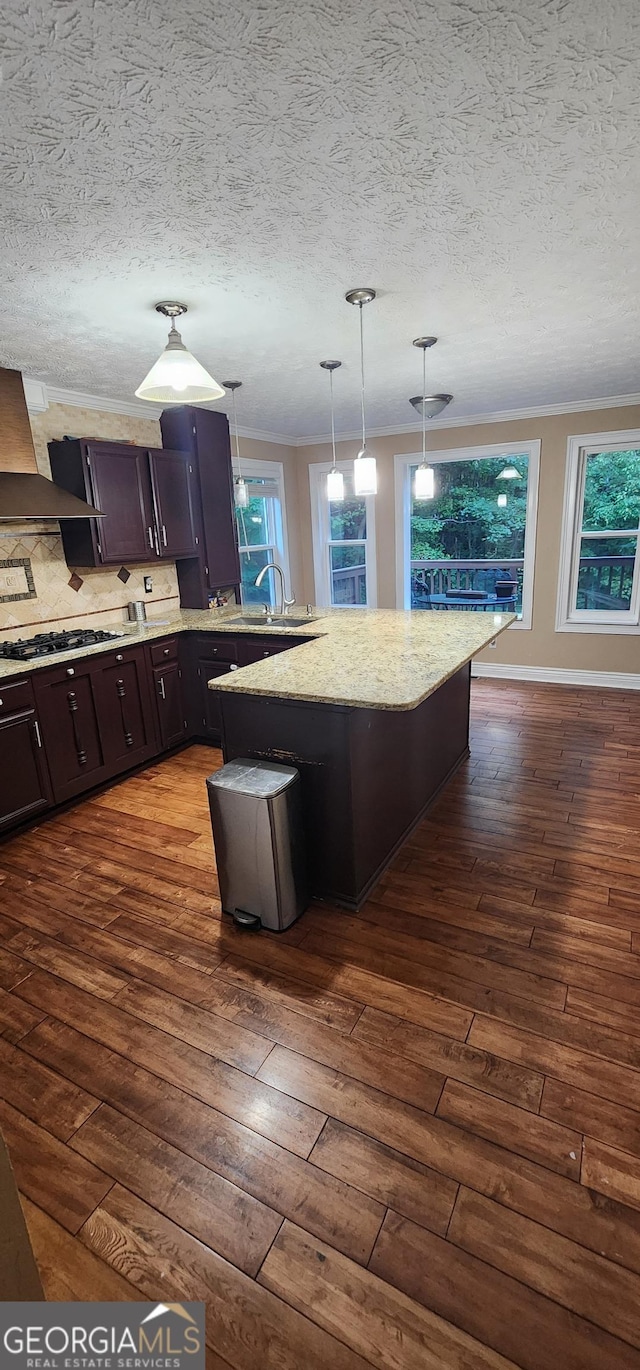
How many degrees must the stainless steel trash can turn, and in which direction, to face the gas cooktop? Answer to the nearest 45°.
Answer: approximately 90° to its right

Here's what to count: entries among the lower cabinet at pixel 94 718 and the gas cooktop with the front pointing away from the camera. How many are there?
0

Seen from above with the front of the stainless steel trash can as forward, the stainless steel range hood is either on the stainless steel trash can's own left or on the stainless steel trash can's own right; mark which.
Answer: on the stainless steel trash can's own right

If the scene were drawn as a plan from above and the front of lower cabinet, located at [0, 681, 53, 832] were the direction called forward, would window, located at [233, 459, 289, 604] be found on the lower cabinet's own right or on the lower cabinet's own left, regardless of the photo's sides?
on the lower cabinet's own left

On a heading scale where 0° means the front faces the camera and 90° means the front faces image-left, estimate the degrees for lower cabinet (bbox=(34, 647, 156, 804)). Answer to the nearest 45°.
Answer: approximately 315°

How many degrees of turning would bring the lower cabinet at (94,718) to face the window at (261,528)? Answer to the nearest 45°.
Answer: approximately 90° to its left

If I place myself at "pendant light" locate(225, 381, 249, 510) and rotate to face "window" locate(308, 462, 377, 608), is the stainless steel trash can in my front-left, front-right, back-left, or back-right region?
back-right

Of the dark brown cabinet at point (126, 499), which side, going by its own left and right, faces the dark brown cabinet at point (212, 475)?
left
